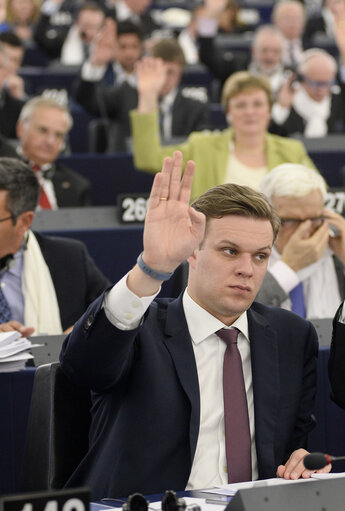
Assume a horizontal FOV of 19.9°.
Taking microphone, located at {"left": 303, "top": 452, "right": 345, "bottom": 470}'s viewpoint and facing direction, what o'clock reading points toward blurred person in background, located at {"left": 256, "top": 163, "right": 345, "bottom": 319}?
The blurred person in background is roughly at 3 o'clock from the microphone.

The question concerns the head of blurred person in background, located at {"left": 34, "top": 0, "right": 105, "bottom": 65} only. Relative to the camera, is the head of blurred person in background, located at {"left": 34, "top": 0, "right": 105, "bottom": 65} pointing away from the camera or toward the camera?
toward the camera

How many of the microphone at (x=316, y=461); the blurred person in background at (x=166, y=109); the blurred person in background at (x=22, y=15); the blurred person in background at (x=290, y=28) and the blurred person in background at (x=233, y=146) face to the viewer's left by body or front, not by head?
1

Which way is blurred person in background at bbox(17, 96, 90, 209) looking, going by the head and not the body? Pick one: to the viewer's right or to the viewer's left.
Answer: to the viewer's right

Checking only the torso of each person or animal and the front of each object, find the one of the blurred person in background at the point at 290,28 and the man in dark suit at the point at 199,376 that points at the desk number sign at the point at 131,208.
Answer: the blurred person in background

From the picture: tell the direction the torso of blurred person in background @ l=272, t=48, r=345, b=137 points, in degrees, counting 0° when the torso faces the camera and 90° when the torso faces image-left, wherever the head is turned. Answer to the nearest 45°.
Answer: approximately 0°

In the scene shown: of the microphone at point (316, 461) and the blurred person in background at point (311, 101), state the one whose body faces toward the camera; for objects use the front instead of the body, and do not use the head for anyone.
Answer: the blurred person in background

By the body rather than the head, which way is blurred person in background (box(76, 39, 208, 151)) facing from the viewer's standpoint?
toward the camera

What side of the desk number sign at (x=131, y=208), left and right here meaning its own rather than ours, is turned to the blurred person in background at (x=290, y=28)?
back

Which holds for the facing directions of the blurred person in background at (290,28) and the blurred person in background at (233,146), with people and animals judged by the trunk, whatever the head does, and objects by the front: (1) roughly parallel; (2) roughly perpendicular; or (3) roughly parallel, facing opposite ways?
roughly parallel

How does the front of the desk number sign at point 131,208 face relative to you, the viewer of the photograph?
facing the viewer

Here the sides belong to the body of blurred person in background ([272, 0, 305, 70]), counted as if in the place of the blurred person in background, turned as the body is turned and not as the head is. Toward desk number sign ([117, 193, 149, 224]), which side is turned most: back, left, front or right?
front

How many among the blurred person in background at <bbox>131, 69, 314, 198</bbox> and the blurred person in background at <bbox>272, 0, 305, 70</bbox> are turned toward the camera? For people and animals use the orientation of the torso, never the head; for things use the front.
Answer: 2

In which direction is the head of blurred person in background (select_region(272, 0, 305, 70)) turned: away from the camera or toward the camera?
toward the camera

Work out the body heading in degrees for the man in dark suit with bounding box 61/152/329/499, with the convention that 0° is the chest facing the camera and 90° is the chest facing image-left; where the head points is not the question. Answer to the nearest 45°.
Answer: approximately 315°

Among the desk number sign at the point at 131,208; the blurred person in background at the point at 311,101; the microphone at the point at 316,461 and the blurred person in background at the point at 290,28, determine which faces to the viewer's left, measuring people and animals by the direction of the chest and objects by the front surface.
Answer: the microphone

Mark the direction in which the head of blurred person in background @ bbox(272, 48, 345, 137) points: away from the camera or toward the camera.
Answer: toward the camera
